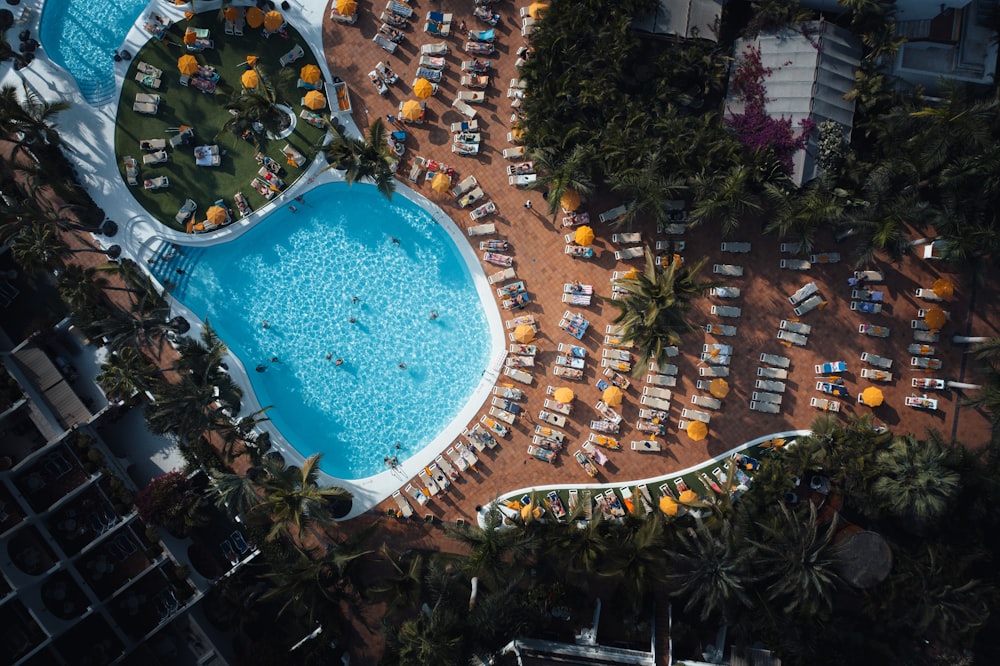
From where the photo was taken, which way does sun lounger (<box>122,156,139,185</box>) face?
toward the camera

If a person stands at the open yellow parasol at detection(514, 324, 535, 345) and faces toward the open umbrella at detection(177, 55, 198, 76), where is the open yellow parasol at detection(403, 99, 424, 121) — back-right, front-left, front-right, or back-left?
front-right

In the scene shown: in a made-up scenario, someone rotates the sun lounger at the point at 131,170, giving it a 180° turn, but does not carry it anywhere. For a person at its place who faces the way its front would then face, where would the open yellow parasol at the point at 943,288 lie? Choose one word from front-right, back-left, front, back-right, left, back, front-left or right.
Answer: back-right

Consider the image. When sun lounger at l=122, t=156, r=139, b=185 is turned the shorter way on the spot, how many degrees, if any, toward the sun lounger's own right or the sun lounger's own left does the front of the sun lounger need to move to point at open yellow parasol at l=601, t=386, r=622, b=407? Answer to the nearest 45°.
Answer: approximately 45° to the sun lounger's own left

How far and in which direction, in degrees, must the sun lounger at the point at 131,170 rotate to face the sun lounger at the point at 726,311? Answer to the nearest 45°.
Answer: approximately 45° to its left
